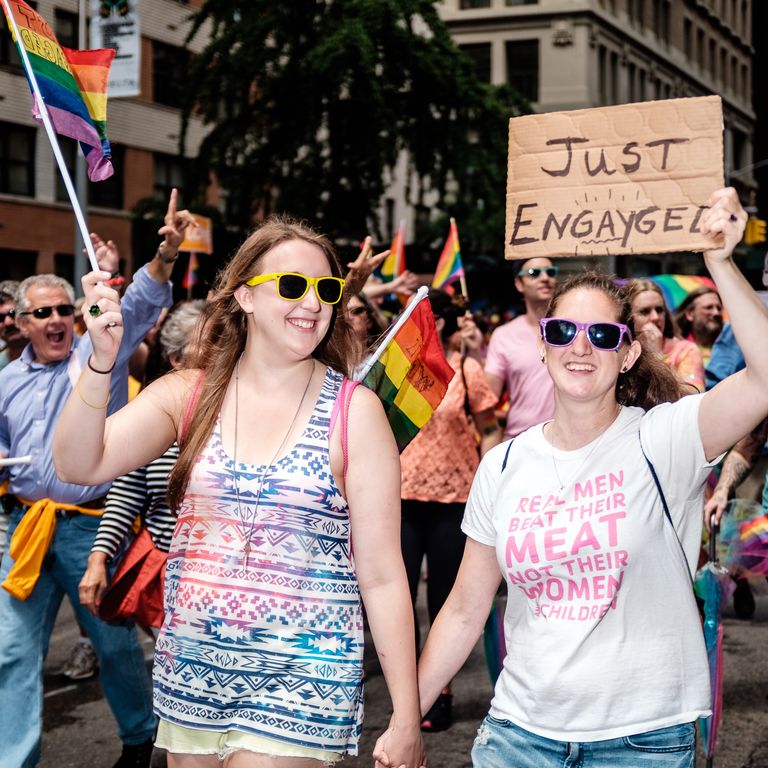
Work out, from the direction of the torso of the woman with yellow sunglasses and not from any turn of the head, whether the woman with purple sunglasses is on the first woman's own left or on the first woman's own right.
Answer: on the first woman's own left

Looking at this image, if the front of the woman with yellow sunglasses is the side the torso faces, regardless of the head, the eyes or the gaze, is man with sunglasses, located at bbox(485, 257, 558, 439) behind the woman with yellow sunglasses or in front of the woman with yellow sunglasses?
behind

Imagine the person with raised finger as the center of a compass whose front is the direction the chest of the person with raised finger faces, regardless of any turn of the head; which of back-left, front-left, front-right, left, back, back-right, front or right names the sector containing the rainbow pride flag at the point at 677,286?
back-left

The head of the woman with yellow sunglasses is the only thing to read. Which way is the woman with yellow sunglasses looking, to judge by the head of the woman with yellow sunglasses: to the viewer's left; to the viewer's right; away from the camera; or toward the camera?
toward the camera

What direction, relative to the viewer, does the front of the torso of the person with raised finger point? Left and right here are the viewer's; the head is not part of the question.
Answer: facing the viewer

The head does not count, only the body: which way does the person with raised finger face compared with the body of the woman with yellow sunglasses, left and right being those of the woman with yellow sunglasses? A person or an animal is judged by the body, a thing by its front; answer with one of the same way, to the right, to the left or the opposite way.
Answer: the same way

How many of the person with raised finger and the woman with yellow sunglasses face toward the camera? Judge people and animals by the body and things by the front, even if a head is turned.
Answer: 2

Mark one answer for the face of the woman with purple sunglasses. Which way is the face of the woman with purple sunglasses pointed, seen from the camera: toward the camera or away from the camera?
toward the camera

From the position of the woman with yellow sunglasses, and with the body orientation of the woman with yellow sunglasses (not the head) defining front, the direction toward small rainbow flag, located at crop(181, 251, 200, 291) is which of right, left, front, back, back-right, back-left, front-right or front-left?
back

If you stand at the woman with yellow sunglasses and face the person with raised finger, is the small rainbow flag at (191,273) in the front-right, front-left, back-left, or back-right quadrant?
front-right

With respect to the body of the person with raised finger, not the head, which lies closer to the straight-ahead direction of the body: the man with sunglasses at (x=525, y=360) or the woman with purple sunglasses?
the woman with purple sunglasses

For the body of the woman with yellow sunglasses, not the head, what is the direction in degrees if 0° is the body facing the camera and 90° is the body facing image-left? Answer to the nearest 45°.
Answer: approximately 0°
